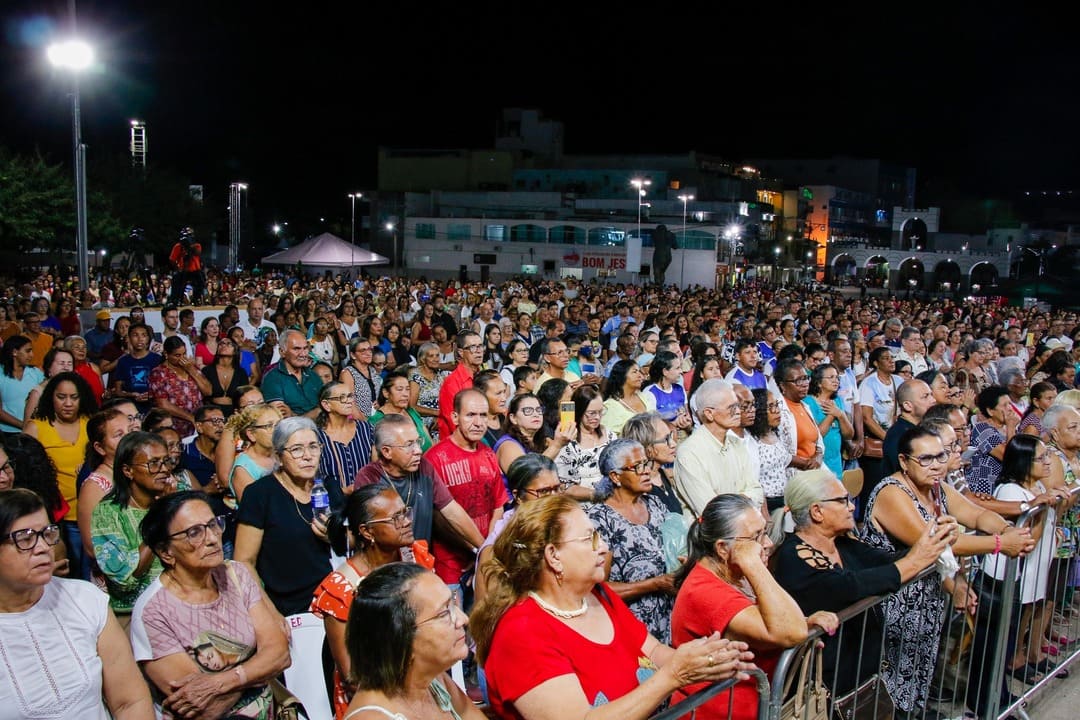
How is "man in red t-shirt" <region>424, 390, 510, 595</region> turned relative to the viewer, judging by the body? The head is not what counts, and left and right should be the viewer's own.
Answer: facing the viewer and to the right of the viewer

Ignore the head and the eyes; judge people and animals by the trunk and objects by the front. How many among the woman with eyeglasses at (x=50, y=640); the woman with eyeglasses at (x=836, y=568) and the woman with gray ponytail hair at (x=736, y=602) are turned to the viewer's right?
2

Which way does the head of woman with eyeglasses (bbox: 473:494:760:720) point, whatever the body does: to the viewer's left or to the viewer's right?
to the viewer's right

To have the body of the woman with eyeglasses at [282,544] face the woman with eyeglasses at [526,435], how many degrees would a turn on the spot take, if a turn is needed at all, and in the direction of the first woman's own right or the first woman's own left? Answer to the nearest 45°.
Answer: approximately 90° to the first woman's own left

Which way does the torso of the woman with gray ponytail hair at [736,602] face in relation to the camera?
to the viewer's right

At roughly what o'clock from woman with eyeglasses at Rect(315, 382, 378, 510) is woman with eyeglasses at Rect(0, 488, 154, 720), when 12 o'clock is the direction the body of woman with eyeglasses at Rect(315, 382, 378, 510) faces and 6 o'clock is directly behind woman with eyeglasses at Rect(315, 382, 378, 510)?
woman with eyeglasses at Rect(0, 488, 154, 720) is roughly at 2 o'clock from woman with eyeglasses at Rect(315, 382, 378, 510).

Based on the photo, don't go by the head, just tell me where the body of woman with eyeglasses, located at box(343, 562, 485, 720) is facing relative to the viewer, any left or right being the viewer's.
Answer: facing to the right of the viewer

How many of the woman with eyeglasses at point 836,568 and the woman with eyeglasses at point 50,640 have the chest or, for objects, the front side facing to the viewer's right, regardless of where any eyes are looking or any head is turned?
1

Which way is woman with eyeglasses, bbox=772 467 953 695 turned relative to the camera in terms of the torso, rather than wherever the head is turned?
to the viewer's right

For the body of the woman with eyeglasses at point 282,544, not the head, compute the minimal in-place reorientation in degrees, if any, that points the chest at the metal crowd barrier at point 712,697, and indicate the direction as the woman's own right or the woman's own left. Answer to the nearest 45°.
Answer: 0° — they already face it

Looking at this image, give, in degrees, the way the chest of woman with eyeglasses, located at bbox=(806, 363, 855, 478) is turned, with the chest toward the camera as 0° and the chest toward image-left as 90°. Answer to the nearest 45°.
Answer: approximately 315°
